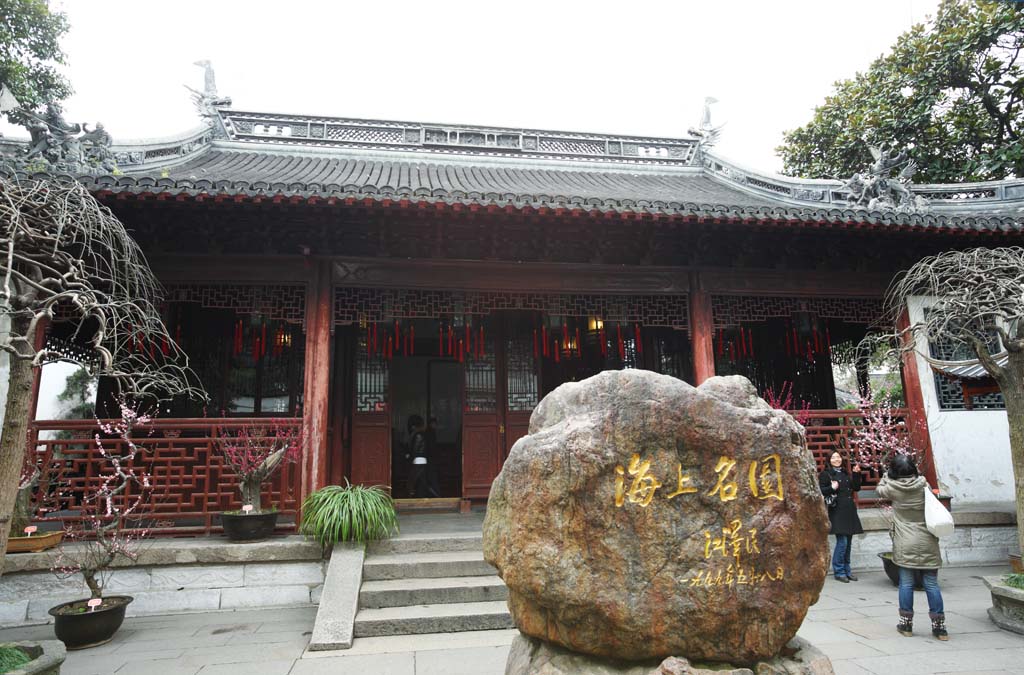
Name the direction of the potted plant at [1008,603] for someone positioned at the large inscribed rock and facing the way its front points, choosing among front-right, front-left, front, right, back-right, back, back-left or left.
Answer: back-left

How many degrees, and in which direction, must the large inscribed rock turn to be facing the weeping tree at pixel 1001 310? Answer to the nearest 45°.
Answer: approximately 135° to its left

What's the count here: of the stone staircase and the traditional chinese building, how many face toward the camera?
2

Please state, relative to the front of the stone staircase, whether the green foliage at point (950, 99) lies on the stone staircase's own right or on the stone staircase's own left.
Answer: on the stone staircase's own left

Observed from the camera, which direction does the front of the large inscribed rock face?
facing the viewer

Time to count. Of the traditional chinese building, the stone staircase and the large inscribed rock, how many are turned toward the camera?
3

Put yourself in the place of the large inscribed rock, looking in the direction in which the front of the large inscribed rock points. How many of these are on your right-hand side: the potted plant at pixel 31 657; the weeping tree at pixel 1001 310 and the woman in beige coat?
1

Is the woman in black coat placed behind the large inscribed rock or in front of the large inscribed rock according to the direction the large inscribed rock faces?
behind

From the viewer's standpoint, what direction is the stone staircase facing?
toward the camera

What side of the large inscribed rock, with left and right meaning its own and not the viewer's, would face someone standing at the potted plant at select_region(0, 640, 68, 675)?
right

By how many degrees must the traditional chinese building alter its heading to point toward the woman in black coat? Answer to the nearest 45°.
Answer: approximately 90° to its left

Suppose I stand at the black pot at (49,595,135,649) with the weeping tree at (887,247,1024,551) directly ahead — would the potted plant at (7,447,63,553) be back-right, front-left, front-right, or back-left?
back-left

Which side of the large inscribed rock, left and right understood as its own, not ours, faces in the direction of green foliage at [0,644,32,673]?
right
